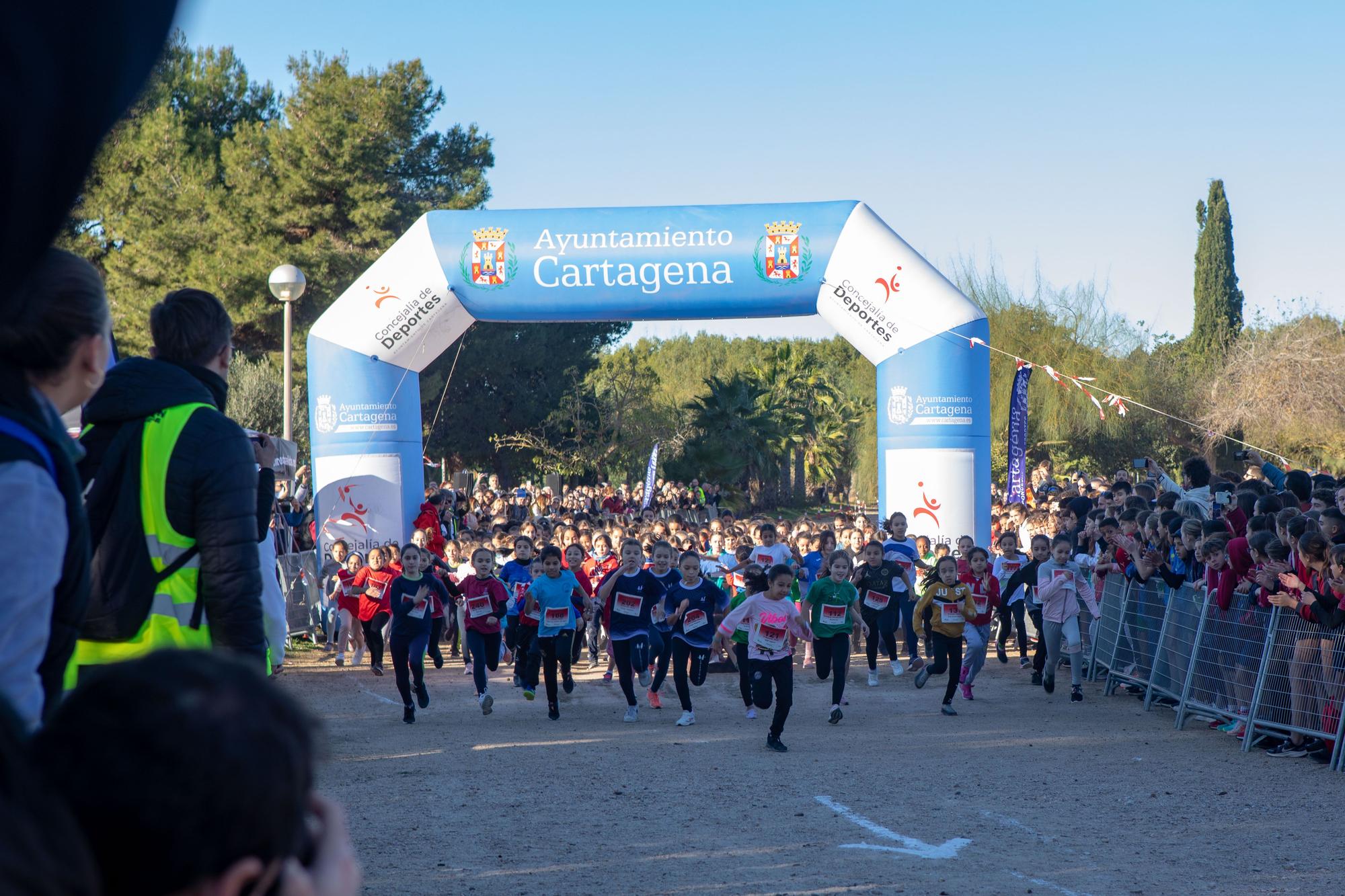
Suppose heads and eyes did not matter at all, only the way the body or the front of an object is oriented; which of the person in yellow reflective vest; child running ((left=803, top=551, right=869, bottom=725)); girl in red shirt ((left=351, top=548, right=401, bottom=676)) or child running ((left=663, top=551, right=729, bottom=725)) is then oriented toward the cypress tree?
the person in yellow reflective vest

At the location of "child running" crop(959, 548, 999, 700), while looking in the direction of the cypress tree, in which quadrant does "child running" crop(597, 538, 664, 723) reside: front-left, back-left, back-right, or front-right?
back-left

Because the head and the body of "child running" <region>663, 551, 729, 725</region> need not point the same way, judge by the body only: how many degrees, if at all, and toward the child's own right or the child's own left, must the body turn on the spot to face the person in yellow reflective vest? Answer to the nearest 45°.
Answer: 0° — they already face them

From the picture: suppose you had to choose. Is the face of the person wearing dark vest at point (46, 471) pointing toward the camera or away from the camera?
away from the camera

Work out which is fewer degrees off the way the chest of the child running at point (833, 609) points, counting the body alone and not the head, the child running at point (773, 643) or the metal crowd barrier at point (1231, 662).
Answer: the child running

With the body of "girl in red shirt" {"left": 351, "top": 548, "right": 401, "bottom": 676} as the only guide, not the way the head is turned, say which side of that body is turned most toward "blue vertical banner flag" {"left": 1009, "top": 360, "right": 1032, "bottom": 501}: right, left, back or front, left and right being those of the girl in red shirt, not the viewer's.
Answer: left

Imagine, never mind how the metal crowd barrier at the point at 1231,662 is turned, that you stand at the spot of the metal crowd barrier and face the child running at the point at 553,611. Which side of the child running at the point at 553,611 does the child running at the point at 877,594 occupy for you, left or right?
right

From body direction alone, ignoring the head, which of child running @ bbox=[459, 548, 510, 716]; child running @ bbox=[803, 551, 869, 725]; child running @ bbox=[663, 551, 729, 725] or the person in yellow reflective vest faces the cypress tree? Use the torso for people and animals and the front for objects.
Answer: the person in yellow reflective vest

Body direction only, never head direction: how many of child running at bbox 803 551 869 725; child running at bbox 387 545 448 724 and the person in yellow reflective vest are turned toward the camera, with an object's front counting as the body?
2
